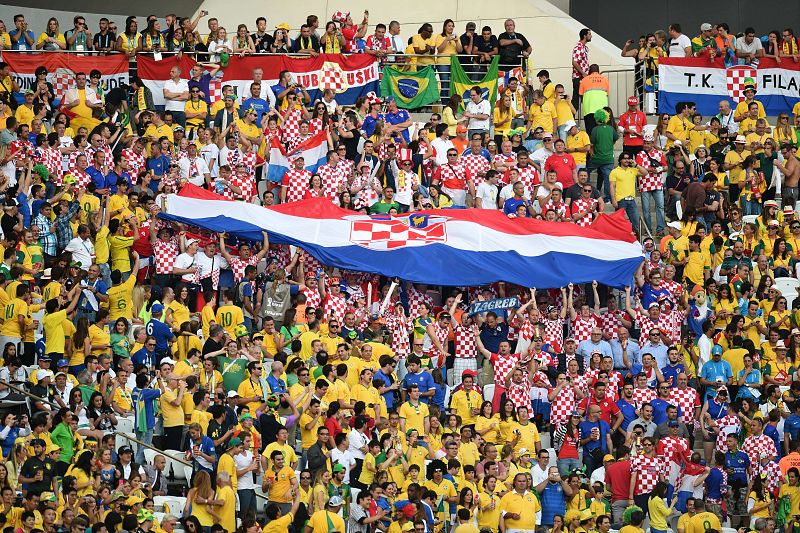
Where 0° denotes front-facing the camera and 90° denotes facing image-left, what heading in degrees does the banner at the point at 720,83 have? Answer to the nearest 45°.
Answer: approximately 0°

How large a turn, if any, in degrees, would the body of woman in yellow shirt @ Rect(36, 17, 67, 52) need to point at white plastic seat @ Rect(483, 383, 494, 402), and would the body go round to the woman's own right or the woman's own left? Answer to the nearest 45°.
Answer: approximately 45° to the woman's own left

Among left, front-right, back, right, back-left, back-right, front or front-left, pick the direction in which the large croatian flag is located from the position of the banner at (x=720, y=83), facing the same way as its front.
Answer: front-right

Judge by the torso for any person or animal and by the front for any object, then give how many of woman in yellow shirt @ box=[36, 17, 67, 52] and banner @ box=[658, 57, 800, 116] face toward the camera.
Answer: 2

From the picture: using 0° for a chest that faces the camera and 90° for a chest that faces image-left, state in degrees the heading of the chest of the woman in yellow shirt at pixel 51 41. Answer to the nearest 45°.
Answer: approximately 0°

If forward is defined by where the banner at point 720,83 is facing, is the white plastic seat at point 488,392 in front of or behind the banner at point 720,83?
in front

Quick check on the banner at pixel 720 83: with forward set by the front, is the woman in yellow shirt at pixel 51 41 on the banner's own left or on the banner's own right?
on the banner's own right
